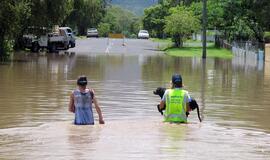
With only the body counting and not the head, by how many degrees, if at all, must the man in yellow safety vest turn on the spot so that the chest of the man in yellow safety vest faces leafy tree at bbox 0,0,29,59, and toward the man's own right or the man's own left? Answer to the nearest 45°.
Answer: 0° — they already face it

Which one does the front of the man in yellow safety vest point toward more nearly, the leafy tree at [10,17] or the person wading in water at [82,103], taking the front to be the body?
the leafy tree

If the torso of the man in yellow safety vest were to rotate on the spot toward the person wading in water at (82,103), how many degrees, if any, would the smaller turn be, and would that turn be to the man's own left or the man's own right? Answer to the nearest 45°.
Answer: approximately 90° to the man's own left

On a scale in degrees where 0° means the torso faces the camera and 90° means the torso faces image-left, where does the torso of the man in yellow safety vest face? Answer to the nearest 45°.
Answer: approximately 180°
